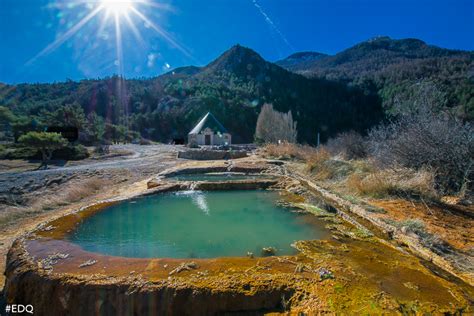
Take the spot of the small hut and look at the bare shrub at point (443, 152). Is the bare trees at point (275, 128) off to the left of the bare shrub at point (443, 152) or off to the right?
left

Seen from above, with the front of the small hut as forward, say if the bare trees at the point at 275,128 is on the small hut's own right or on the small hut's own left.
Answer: on the small hut's own left

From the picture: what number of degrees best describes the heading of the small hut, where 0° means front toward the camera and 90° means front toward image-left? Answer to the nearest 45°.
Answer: approximately 0°

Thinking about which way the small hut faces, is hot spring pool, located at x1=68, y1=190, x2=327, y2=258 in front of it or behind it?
in front

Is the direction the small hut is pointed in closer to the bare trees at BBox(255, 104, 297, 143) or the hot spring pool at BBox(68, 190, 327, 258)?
the hot spring pool
